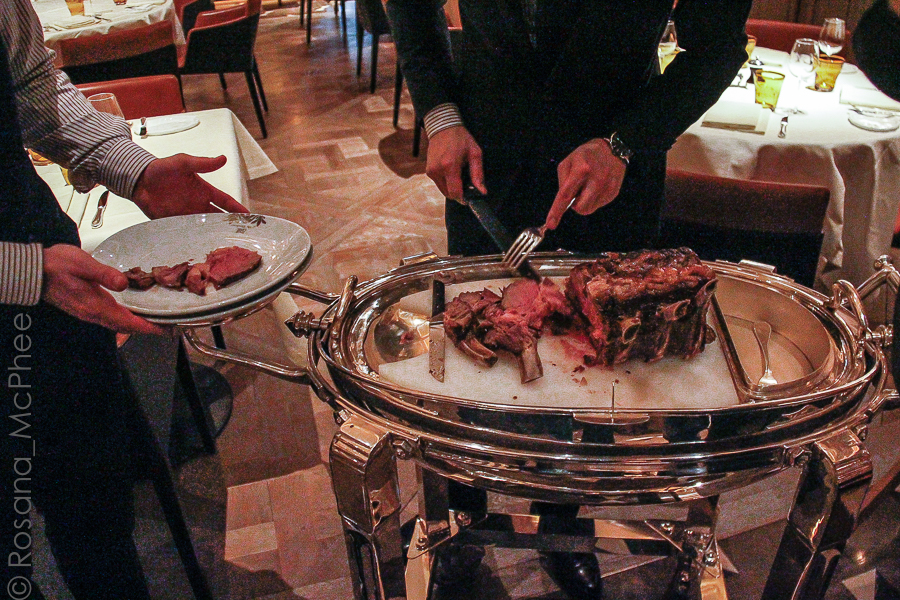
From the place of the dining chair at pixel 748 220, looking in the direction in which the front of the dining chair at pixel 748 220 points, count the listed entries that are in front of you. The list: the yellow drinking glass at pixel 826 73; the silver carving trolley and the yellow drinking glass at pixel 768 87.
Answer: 2

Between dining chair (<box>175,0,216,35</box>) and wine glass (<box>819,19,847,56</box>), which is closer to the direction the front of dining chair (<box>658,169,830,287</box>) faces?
the wine glass

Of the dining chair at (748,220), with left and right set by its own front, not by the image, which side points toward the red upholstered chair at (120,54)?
left

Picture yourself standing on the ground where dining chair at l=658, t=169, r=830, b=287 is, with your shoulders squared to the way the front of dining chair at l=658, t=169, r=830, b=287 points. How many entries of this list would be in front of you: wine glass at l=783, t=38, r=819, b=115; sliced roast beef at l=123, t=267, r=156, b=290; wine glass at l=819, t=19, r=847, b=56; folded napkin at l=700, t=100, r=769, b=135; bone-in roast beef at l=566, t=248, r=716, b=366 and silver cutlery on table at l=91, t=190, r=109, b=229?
3

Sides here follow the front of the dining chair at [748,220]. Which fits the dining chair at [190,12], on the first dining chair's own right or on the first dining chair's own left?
on the first dining chair's own left

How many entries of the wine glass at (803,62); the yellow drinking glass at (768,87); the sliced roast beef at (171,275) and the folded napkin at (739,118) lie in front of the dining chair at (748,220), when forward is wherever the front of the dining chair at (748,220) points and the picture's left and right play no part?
3

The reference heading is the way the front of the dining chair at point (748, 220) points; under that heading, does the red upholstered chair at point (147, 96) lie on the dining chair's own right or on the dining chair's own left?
on the dining chair's own left

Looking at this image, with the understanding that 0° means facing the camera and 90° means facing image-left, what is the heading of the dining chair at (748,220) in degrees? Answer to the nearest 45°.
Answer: approximately 180°

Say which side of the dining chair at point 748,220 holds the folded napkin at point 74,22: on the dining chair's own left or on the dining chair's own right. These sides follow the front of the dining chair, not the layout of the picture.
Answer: on the dining chair's own left

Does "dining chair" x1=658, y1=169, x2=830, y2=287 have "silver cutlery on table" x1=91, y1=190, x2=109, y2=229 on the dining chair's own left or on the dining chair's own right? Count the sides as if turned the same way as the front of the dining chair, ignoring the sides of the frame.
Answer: on the dining chair's own left

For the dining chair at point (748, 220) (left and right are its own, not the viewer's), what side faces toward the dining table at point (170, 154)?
left

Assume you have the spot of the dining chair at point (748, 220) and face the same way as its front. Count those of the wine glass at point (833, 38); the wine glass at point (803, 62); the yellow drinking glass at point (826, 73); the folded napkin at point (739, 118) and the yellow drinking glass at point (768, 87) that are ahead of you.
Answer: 5

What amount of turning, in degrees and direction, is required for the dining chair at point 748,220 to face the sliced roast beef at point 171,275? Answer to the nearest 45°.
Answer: approximately 135° to its left

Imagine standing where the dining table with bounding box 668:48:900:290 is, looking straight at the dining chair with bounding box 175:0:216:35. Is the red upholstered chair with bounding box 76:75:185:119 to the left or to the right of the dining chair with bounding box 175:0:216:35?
left

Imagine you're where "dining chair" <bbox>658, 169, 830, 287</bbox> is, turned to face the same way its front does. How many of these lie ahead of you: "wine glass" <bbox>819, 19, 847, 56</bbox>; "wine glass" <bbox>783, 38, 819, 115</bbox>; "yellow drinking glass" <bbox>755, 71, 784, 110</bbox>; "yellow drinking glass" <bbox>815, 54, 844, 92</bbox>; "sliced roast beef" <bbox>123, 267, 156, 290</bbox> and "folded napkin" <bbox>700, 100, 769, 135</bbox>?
5

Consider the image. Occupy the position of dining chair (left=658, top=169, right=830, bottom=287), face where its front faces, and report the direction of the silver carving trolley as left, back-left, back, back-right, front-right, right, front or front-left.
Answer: back
